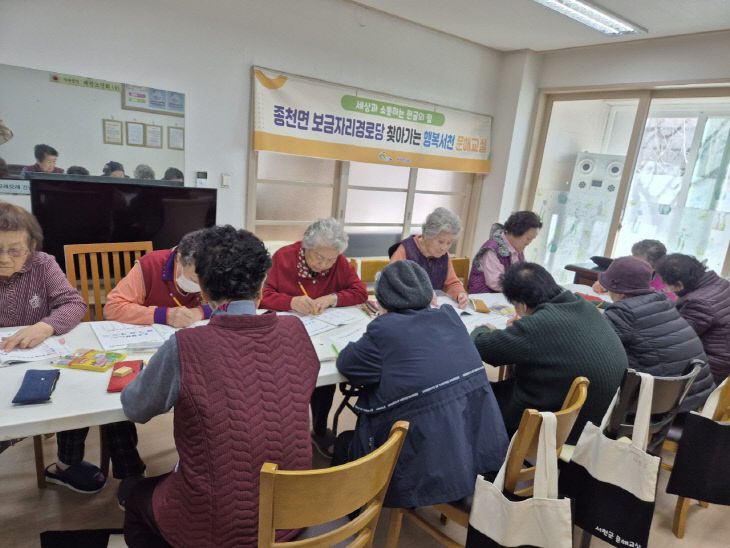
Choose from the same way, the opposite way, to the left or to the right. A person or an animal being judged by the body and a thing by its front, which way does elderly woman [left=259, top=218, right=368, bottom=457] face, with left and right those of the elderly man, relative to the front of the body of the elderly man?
the opposite way

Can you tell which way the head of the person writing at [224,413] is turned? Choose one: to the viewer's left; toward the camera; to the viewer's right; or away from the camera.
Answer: away from the camera

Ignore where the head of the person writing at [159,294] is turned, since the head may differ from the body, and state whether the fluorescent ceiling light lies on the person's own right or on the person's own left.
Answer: on the person's own left

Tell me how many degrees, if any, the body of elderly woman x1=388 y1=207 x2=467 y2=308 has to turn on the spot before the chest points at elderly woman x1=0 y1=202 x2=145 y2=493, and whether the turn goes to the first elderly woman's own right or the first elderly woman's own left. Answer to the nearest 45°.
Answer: approximately 90° to the first elderly woman's own right

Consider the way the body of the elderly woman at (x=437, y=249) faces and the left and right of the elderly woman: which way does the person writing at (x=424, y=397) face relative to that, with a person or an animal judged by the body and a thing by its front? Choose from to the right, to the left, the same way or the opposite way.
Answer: the opposite way

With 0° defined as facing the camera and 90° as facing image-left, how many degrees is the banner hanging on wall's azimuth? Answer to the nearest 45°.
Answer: approximately 315°

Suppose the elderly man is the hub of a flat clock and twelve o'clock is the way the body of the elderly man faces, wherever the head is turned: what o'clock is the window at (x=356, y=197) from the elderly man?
The window is roughly at 12 o'clock from the elderly man.

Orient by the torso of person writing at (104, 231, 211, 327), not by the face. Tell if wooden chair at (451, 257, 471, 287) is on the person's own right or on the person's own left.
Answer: on the person's own left

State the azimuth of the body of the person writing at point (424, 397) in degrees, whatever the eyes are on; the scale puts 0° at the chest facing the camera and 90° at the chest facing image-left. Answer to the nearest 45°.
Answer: approximately 135°

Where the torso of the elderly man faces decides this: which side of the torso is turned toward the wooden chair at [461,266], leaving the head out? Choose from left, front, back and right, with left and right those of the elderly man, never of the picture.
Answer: front

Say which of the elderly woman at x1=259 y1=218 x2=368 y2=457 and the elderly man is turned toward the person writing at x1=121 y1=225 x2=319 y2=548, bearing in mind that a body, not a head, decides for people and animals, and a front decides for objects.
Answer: the elderly woman

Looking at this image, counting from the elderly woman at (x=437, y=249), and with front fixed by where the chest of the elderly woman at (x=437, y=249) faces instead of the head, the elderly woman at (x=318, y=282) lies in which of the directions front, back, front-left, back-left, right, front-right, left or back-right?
right

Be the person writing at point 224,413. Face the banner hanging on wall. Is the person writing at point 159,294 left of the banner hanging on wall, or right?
left

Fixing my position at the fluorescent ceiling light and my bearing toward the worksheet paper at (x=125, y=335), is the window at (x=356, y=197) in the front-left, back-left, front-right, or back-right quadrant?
front-right

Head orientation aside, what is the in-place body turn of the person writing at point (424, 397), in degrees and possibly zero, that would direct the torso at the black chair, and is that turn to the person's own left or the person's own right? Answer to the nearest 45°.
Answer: approximately 90° to the person's own right

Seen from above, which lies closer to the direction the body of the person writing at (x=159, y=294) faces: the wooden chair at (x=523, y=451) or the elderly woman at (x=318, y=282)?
the wooden chair

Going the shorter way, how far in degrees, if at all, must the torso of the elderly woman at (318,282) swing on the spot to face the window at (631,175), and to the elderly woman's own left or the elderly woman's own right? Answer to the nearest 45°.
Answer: approximately 135° to the elderly woman's own left

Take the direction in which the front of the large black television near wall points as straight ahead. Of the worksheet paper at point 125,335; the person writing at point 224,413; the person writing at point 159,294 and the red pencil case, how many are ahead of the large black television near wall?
4

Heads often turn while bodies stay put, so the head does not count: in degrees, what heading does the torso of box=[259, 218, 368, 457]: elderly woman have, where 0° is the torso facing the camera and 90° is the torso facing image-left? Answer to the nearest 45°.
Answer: approximately 0°

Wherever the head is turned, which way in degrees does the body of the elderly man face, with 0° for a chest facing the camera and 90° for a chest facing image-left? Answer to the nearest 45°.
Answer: approximately 135°
